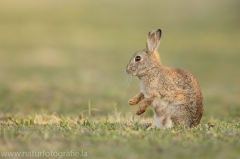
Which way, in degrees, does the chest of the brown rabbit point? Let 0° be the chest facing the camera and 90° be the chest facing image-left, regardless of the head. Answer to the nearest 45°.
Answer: approximately 90°
